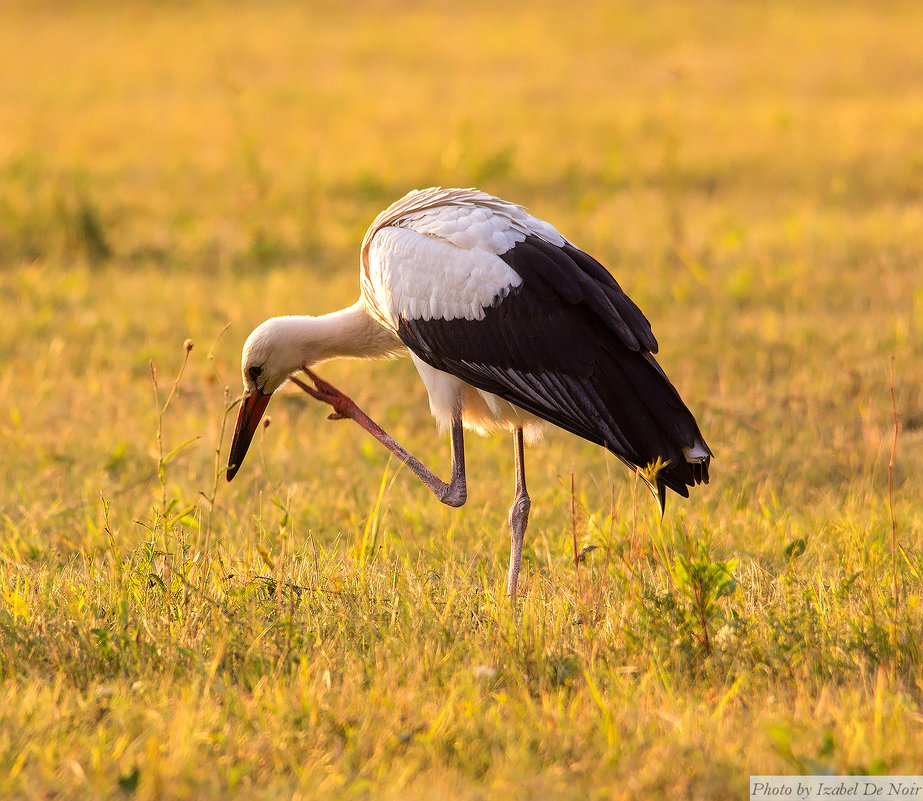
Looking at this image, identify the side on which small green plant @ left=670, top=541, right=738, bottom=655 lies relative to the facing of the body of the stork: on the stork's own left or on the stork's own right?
on the stork's own left

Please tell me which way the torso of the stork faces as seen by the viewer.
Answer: to the viewer's left
